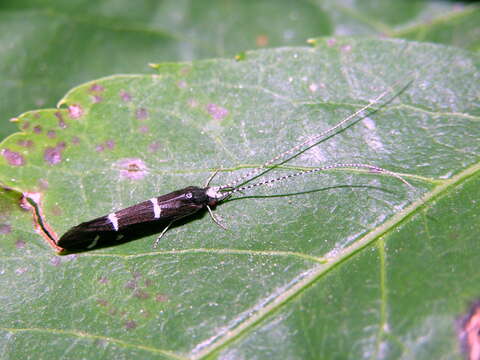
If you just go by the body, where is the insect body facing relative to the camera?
to the viewer's right
